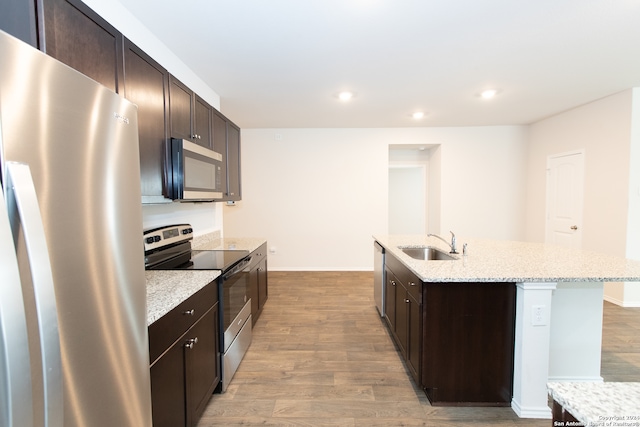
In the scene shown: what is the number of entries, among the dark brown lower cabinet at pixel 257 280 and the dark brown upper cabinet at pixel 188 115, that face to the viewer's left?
0

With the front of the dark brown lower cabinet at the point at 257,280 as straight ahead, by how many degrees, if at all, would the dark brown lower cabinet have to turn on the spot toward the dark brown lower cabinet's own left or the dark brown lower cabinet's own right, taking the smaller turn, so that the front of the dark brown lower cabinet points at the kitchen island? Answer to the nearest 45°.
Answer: approximately 45° to the dark brown lower cabinet's own right

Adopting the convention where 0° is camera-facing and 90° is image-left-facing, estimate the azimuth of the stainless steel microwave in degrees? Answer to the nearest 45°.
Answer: approximately 315°

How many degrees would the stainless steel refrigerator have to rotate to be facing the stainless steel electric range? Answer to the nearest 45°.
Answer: approximately 90° to its left

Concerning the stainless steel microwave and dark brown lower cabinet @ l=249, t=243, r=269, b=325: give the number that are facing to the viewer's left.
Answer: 0

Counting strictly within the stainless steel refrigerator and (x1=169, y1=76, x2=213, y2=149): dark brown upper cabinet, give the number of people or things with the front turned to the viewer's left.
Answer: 0

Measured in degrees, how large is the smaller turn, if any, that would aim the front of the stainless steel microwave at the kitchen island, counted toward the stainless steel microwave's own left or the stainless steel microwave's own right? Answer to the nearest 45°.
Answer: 0° — it already faces it

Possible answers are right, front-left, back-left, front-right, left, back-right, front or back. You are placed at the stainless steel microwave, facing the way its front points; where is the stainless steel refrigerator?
front-right

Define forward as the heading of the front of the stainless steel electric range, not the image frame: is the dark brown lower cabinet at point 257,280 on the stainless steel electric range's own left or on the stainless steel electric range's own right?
on the stainless steel electric range's own left

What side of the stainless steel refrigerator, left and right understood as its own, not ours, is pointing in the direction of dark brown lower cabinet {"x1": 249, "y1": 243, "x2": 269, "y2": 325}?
left

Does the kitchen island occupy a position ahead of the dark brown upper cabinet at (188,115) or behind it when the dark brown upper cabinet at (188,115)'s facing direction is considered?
ahead

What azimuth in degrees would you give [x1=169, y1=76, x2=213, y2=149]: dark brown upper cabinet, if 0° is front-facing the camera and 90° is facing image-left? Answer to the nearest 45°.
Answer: approximately 315°

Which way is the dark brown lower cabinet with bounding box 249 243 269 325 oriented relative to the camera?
to the viewer's right
